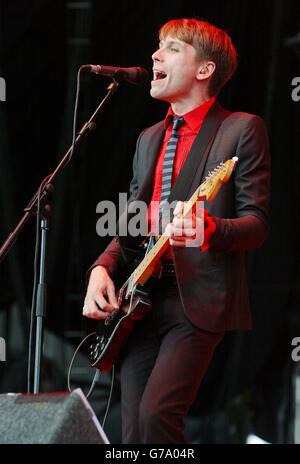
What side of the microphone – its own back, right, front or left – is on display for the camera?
right

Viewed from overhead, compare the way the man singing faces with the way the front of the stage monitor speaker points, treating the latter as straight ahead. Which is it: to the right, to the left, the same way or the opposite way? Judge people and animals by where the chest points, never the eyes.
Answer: the opposite way

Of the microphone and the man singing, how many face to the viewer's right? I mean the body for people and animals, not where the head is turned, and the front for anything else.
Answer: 1

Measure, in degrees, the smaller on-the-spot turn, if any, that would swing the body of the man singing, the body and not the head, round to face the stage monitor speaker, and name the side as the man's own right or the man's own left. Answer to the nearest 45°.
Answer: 0° — they already face it

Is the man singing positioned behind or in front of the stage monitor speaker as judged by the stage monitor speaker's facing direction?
in front

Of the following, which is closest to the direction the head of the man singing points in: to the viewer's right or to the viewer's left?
to the viewer's left

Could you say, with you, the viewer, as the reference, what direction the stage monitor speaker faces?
facing away from the viewer and to the right of the viewer
